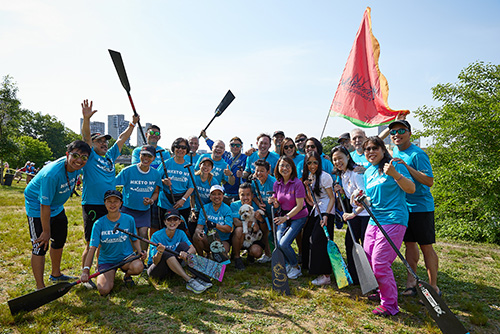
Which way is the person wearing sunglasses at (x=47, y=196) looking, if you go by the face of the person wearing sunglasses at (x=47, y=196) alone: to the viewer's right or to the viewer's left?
to the viewer's right

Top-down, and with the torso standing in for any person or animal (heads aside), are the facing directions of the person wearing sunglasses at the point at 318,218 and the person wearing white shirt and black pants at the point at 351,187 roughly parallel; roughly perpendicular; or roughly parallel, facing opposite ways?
roughly parallel

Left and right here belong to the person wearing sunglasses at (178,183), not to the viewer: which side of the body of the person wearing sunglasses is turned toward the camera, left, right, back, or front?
front

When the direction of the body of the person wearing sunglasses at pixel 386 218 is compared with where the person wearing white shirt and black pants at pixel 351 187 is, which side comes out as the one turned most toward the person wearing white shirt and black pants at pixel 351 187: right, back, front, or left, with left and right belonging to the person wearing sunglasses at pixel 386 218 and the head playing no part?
right

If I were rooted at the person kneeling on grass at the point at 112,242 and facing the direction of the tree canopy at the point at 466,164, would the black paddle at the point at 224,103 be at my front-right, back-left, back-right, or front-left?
front-left

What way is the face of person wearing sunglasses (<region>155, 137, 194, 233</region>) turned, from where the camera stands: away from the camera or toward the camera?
toward the camera

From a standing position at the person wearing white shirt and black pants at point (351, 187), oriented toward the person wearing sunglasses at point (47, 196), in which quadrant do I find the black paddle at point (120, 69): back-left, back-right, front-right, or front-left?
front-right

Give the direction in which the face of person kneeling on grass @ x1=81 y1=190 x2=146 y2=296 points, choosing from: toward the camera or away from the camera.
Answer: toward the camera

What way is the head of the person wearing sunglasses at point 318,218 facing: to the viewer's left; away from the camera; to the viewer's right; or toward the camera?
toward the camera

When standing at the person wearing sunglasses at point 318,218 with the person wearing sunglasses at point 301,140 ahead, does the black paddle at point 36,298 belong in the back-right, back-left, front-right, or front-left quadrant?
back-left

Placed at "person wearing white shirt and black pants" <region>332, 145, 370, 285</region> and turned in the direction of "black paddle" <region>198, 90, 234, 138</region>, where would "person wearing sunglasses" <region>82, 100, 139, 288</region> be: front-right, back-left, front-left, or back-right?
front-left

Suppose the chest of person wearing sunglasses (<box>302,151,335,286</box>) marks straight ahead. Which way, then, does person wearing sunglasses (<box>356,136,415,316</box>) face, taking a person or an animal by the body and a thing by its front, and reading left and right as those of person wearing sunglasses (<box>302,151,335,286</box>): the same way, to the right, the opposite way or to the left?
the same way

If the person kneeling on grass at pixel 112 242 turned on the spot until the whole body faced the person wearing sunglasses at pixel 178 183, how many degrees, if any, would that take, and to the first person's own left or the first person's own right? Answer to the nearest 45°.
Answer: approximately 135° to the first person's own left

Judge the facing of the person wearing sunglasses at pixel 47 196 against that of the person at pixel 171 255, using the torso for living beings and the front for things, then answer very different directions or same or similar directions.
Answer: same or similar directions

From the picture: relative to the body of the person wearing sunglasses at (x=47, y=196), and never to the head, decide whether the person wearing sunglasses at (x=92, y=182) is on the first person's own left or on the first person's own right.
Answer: on the first person's own left
